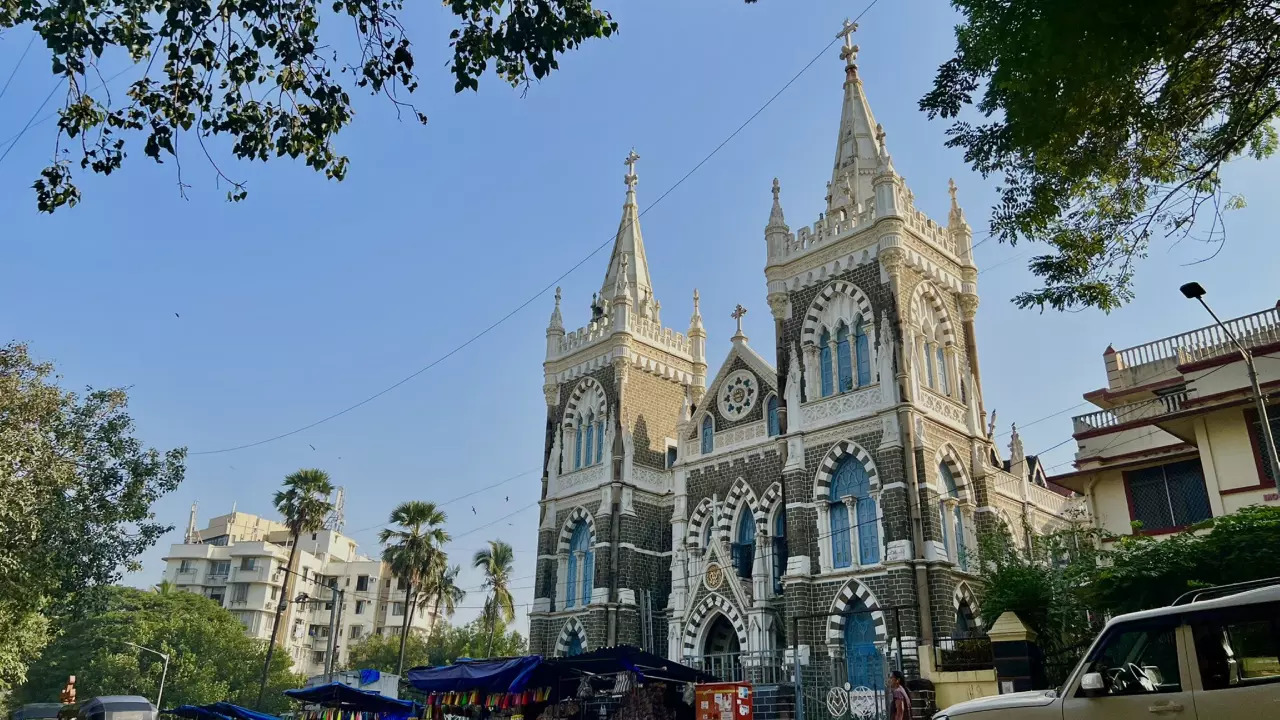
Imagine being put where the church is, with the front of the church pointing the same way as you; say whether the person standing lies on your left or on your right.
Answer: on your left

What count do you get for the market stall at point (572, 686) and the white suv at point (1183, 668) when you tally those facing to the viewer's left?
1

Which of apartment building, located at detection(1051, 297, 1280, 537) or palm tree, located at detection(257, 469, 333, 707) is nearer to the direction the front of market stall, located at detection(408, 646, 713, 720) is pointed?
the apartment building

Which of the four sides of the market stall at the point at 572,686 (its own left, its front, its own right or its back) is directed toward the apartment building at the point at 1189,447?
left

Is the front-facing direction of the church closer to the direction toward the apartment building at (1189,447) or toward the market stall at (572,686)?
the market stall

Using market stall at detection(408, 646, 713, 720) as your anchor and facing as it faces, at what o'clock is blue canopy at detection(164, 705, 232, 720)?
The blue canopy is roughly at 4 o'clock from the market stall.

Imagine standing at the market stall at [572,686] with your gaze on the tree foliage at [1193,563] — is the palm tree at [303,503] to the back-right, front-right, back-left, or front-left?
back-left

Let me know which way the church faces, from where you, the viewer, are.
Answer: facing the viewer and to the left of the viewer

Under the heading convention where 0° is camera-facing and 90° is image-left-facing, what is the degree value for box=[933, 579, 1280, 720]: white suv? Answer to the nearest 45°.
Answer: approximately 90°

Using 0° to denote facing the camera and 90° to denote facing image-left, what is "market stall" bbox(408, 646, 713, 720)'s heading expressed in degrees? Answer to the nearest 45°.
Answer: approximately 0°

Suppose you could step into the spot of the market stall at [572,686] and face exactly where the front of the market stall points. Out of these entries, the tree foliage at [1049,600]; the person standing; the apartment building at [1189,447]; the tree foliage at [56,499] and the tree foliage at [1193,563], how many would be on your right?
1
